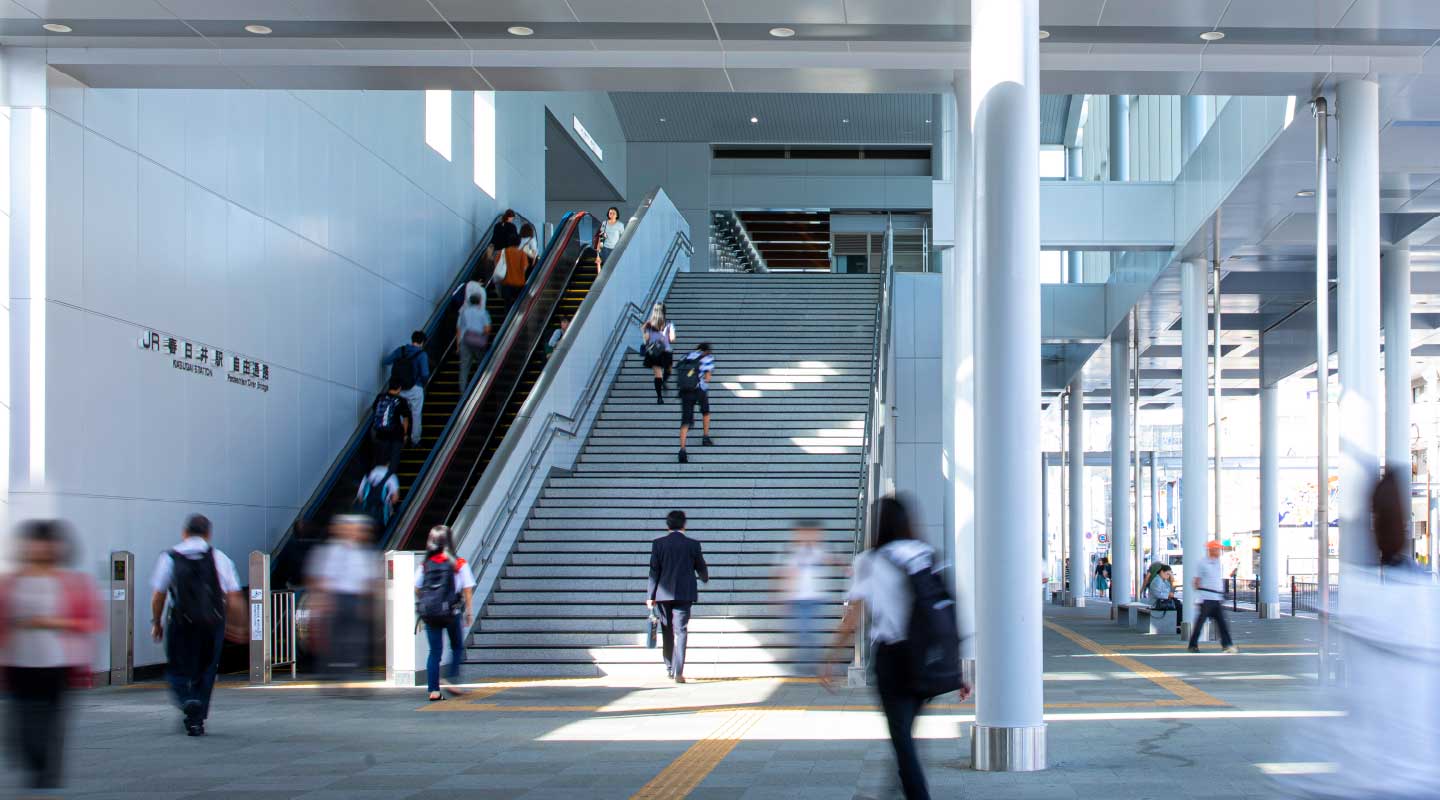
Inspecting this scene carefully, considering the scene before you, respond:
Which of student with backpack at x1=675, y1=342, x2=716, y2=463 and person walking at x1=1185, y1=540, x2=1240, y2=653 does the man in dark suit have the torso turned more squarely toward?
the student with backpack

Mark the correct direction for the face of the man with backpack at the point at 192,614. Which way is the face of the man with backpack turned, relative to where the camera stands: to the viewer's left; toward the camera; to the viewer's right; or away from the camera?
away from the camera

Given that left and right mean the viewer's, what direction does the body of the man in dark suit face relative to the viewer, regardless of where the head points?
facing away from the viewer

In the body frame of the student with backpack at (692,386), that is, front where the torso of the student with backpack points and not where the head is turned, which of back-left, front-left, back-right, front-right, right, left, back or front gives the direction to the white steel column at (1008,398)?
back-right

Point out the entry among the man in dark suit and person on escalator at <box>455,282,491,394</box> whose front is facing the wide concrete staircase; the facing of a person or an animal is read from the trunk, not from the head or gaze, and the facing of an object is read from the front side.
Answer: the man in dark suit

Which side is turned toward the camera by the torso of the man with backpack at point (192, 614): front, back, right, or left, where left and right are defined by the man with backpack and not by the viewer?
back

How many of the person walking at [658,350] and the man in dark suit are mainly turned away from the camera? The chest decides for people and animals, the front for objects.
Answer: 2

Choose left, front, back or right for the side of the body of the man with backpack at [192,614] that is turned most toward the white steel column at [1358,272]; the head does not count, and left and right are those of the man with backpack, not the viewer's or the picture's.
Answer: right

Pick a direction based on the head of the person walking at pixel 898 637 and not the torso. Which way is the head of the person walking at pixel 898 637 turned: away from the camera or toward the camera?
away from the camera

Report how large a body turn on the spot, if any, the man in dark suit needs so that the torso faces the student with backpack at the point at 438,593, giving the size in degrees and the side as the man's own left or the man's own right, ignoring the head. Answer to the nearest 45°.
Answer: approximately 135° to the man's own left

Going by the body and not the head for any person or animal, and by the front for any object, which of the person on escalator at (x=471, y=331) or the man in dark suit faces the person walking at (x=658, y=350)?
the man in dark suit

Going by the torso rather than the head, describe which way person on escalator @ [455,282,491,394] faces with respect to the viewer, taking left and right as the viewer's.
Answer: facing away from the viewer

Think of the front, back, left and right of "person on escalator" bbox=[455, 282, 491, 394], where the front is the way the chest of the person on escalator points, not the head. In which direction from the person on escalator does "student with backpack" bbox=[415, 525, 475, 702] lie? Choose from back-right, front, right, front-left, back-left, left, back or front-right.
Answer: back
